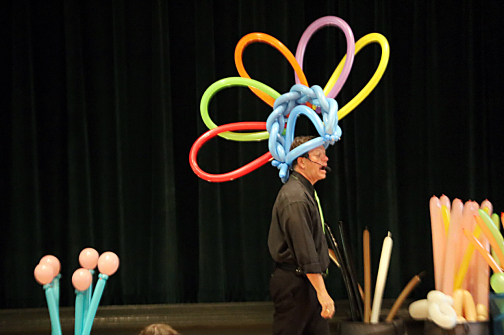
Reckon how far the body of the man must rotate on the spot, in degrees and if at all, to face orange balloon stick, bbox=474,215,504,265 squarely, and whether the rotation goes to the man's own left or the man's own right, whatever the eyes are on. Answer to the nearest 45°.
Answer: approximately 45° to the man's own left

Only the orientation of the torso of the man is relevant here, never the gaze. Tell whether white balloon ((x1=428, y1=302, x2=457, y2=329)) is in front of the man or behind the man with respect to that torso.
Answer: in front

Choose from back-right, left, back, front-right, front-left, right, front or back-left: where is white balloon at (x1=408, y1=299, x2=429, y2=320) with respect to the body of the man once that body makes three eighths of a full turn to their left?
right

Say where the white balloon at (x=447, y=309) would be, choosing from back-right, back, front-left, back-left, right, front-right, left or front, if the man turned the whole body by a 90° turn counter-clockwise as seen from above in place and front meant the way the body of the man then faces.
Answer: front-right

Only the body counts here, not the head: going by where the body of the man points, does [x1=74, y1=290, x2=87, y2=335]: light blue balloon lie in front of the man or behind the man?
behind

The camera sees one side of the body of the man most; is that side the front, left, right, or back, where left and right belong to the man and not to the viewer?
right

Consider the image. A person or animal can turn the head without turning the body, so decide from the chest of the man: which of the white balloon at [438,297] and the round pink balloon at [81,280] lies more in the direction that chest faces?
the white balloon

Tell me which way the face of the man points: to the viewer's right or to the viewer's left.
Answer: to the viewer's right

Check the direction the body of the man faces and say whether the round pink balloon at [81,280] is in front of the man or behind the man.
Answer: behind

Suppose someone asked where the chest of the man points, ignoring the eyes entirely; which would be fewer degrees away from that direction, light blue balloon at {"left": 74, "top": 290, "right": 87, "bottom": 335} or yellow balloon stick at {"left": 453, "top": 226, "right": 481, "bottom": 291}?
the yellow balloon stick
